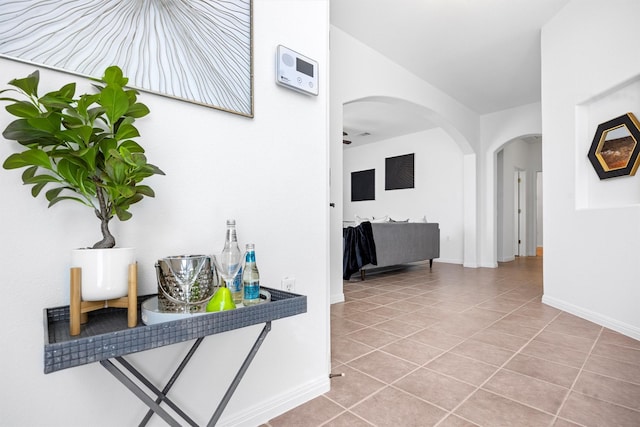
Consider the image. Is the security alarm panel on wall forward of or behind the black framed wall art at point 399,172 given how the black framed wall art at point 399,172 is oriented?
forward

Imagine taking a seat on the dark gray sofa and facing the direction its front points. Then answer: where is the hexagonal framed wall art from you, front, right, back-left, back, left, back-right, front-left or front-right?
back

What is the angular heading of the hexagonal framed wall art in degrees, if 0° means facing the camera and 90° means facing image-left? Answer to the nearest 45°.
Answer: approximately 45°

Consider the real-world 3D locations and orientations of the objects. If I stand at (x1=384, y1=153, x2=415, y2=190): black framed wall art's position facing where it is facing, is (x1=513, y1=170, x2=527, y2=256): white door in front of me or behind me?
behind

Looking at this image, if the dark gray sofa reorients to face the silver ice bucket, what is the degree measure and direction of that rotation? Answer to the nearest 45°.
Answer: approximately 135° to its left

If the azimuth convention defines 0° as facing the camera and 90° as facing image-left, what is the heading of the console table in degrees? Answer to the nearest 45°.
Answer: approximately 315°

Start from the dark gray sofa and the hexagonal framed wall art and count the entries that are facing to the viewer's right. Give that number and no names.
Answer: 0

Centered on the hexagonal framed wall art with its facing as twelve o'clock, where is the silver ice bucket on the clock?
The silver ice bucket is roughly at 11 o'clock from the hexagonal framed wall art.

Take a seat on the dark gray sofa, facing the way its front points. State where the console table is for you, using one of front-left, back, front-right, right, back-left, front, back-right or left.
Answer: back-left

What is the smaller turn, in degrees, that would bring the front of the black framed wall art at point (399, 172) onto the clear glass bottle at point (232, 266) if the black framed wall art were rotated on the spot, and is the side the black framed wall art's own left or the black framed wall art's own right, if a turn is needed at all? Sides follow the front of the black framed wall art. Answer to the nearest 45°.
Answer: approximately 45° to the black framed wall art's own left

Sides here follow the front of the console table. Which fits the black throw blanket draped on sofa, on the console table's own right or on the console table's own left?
on the console table's own left

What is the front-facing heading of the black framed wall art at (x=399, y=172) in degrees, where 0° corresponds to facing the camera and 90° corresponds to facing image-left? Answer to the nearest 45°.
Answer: approximately 45°

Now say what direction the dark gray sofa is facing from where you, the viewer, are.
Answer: facing away from the viewer and to the left of the viewer

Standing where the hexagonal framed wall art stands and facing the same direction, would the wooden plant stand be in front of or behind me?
in front
